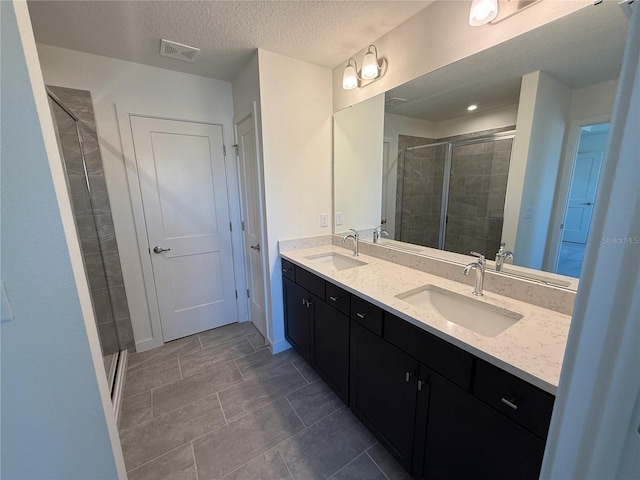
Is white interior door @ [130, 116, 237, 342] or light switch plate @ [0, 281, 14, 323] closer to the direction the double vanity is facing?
the light switch plate

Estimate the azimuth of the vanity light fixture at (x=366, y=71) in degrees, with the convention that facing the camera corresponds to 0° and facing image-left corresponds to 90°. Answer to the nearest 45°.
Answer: approximately 45°

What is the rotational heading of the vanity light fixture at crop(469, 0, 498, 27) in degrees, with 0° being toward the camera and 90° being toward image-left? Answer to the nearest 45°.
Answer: approximately 45°

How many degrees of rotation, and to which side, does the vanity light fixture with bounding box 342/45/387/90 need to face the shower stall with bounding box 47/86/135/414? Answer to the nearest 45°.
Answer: approximately 45° to its right
